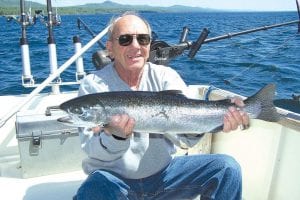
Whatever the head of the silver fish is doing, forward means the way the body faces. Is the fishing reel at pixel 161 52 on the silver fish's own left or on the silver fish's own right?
on the silver fish's own right

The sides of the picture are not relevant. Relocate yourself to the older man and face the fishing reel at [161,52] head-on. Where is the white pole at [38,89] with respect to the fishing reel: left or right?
left

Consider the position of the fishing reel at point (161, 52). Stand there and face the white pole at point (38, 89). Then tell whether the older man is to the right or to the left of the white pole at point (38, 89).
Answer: left

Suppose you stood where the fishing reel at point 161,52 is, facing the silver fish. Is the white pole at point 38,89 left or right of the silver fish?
right

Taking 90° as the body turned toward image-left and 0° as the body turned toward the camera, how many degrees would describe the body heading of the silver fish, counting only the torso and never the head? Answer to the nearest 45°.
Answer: approximately 90°

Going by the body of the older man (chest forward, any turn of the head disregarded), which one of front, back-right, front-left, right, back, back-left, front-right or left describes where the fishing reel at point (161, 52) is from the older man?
back

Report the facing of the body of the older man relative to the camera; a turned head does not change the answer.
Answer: toward the camera

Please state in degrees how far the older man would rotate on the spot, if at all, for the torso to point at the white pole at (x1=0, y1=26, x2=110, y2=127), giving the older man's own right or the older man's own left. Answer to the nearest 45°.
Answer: approximately 135° to the older man's own right
